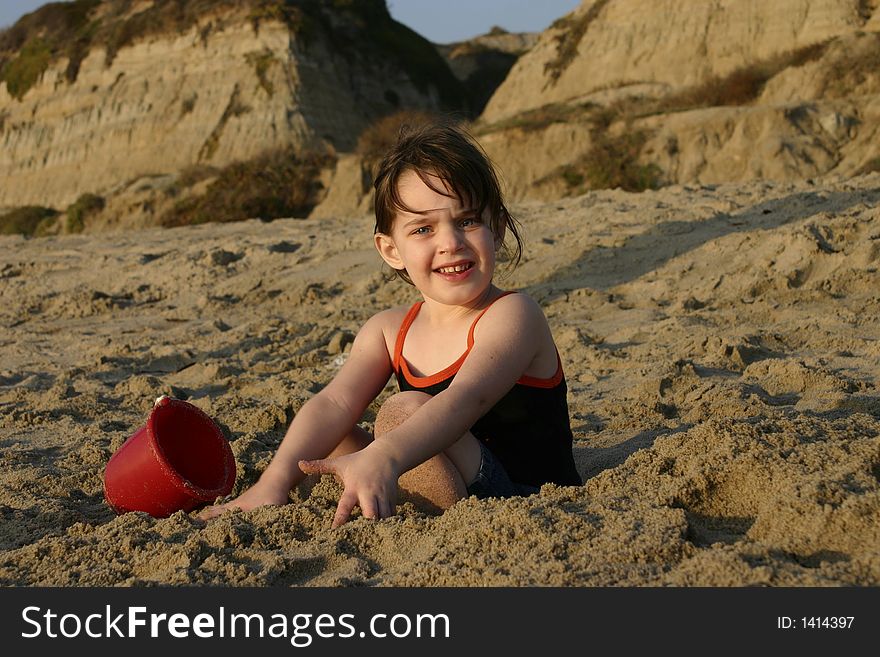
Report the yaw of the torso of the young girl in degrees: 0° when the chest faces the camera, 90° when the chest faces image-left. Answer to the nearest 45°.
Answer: approximately 45°

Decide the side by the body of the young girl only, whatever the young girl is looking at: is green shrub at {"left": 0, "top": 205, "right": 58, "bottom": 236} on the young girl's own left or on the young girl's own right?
on the young girl's own right

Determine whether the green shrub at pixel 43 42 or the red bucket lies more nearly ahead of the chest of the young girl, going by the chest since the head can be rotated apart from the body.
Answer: the red bucket

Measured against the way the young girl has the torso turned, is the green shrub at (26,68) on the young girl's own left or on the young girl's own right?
on the young girl's own right

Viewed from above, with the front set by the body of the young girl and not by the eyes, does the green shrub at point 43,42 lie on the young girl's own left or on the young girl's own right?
on the young girl's own right

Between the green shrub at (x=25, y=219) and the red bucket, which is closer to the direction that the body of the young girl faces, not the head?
the red bucket
